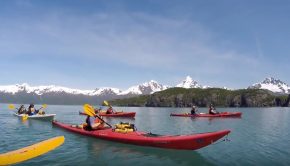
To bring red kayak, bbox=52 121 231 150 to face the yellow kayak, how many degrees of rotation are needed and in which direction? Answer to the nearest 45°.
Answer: approximately 90° to its right

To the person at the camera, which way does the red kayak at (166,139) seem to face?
facing the viewer and to the right of the viewer
